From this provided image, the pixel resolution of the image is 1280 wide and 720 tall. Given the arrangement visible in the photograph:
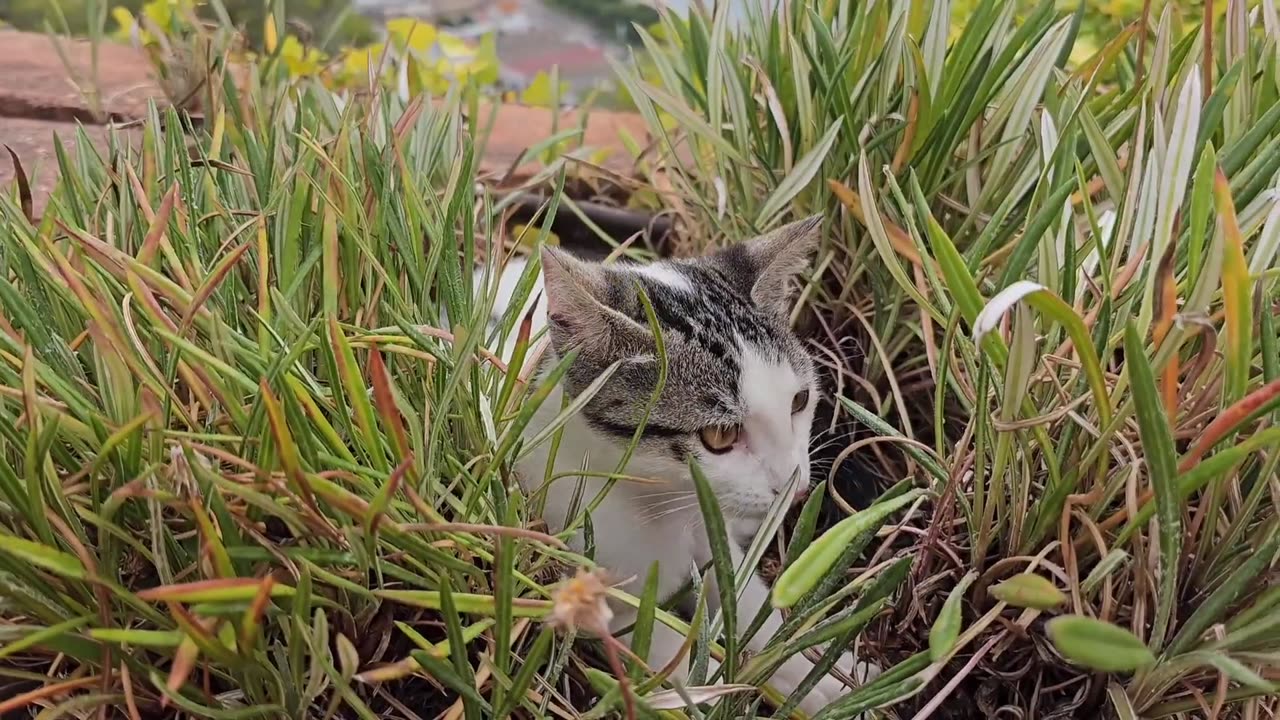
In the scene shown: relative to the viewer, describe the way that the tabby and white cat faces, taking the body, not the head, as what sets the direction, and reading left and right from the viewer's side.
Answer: facing the viewer and to the right of the viewer
